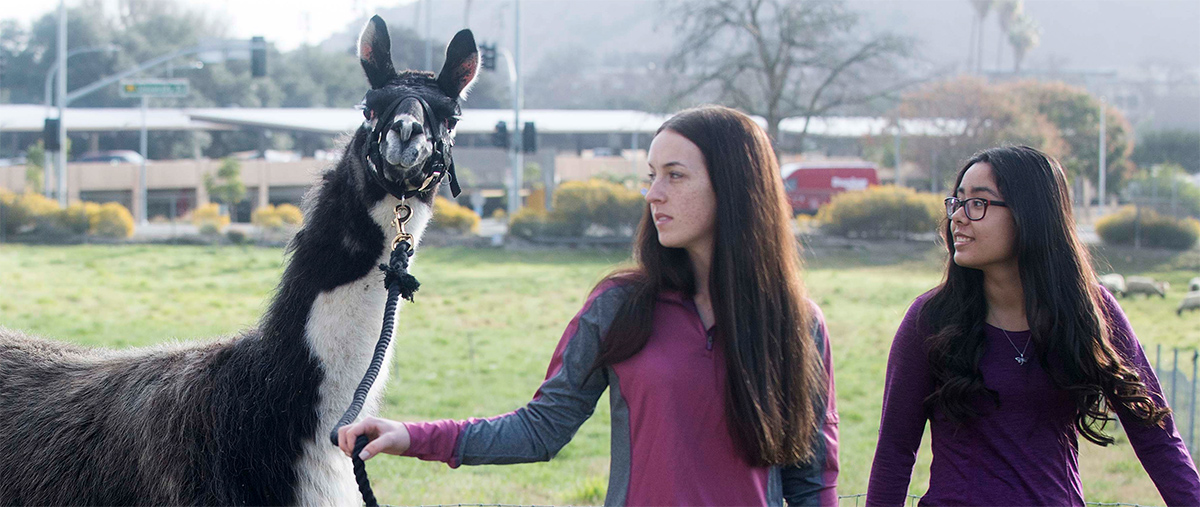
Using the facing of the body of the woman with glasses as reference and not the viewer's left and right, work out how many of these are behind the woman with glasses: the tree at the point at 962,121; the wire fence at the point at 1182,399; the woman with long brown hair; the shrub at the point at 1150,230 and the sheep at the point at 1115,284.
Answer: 4

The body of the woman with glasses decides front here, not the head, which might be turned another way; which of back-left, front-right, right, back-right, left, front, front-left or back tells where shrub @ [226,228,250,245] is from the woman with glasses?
back-right

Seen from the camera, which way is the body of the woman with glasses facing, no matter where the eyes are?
toward the camera

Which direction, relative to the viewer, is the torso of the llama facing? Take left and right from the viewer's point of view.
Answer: facing the viewer and to the right of the viewer

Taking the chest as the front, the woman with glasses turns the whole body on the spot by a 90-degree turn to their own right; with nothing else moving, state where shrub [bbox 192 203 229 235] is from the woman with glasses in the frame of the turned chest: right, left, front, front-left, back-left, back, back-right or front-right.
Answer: front-right

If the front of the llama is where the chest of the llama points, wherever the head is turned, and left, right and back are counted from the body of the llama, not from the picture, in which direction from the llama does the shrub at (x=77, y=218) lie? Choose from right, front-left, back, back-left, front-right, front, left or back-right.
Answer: back-left

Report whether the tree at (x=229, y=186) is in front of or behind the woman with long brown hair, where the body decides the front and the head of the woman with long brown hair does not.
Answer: behind

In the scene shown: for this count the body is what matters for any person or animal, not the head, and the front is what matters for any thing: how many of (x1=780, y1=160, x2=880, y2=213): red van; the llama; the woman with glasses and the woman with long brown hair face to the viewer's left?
1

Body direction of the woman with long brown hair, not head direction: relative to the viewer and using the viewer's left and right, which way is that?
facing the viewer
